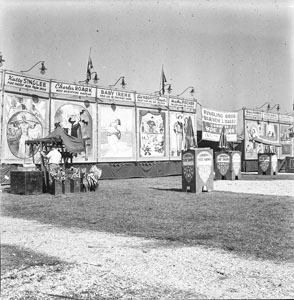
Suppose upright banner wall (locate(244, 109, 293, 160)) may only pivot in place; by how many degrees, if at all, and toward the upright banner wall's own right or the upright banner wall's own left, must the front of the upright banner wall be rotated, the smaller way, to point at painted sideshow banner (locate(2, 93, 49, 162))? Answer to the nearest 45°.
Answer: approximately 90° to the upright banner wall's own right

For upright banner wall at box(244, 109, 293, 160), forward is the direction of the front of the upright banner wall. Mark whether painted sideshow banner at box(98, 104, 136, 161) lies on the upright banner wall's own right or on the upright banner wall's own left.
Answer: on the upright banner wall's own right

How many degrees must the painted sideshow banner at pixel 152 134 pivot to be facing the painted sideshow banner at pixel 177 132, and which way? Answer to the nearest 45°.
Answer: approximately 90° to its left

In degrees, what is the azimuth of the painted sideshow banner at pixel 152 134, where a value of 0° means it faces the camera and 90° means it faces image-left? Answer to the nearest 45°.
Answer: approximately 315°

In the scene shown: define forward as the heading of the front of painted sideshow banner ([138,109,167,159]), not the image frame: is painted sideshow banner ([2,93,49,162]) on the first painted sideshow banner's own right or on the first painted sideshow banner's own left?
on the first painted sideshow banner's own right

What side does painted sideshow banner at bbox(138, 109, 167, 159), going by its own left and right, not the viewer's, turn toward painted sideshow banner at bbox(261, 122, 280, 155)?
left

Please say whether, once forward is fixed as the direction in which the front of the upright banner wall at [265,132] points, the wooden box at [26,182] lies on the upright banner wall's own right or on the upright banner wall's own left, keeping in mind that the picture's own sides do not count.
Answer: on the upright banner wall's own right

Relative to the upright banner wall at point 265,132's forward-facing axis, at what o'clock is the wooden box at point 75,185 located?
The wooden box is roughly at 2 o'clock from the upright banner wall.

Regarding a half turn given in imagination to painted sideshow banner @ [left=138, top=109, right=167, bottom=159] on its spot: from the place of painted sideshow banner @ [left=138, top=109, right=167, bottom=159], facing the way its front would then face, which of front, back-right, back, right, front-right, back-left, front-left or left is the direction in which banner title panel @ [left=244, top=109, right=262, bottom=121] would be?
right

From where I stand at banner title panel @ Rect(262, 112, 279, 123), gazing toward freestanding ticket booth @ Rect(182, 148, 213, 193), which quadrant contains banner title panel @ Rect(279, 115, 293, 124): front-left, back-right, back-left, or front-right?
back-left

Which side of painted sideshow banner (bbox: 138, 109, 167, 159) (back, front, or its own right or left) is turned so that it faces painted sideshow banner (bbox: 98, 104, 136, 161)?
right
